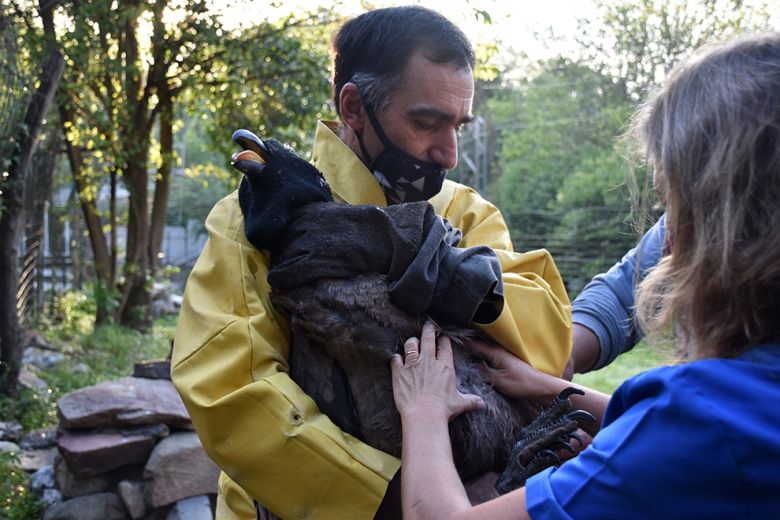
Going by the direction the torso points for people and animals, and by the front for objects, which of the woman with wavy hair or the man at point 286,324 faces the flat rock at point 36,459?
the woman with wavy hair

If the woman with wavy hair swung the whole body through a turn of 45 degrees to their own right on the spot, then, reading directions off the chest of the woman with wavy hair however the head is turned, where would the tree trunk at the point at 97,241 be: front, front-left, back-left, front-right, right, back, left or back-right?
front-left

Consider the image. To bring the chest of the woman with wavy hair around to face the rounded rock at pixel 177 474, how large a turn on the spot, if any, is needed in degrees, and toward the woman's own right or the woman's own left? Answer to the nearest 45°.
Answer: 0° — they already face it

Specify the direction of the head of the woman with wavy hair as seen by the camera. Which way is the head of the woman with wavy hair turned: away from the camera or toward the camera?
away from the camera

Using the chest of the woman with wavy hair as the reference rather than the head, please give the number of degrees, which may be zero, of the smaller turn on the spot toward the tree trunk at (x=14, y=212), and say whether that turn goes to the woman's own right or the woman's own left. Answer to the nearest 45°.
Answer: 0° — they already face it

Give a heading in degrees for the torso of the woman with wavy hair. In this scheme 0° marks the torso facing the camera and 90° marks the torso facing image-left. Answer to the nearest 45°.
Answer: approximately 135°

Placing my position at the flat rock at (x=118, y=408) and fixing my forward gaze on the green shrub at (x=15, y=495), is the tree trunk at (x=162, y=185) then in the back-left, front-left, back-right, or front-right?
back-right

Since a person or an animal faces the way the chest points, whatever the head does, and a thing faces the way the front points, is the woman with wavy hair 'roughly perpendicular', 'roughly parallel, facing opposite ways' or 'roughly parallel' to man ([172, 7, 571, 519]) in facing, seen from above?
roughly parallel, facing opposite ways

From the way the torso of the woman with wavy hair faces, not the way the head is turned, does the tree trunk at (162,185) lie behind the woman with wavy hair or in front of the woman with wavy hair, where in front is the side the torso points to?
in front

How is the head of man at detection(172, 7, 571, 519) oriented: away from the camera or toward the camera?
toward the camera

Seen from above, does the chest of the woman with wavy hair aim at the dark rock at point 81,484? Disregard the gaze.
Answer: yes

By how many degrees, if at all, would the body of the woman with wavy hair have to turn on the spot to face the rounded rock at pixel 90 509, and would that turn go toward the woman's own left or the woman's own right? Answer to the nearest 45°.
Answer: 0° — they already face it

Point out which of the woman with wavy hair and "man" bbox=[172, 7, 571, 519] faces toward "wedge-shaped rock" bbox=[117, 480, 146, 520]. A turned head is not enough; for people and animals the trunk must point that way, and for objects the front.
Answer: the woman with wavy hair

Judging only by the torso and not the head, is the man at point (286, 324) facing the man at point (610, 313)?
no

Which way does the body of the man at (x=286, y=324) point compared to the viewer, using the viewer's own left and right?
facing the viewer and to the right of the viewer

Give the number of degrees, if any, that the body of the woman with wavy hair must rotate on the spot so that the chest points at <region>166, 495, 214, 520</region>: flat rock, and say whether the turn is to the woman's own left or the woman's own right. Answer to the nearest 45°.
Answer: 0° — they already face it

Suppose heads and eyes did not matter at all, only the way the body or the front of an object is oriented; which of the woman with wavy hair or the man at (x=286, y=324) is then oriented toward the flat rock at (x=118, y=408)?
the woman with wavy hair
